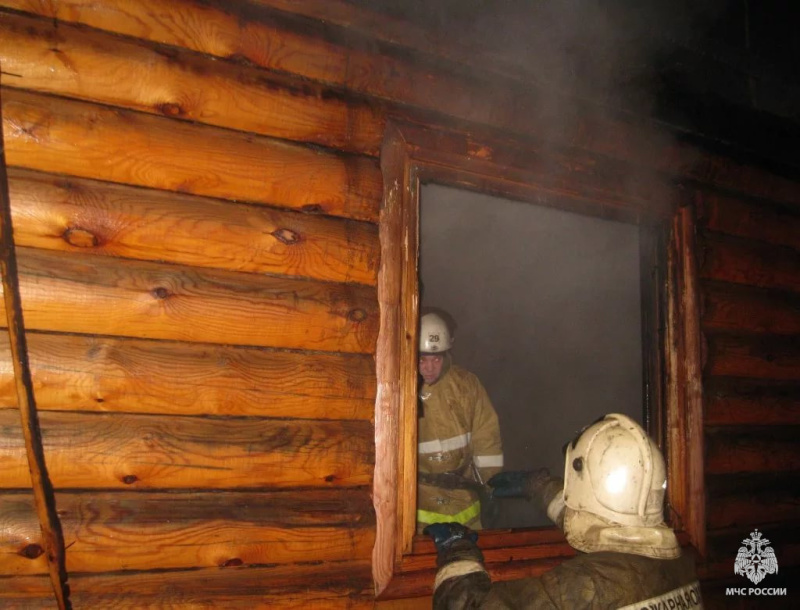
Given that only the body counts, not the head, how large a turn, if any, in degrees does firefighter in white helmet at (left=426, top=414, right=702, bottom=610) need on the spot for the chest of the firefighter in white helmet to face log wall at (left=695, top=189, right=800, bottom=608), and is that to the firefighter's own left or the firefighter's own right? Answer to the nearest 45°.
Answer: approximately 90° to the firefighter's own right

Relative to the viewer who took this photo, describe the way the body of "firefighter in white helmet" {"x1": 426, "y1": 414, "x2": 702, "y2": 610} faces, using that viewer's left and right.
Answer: facing away from the viewer and to the left of the viewer

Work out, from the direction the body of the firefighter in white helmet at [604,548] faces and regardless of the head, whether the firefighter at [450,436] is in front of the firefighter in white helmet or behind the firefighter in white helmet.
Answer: in front

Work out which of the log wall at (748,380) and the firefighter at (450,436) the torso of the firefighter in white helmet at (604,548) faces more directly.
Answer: the firefighter
